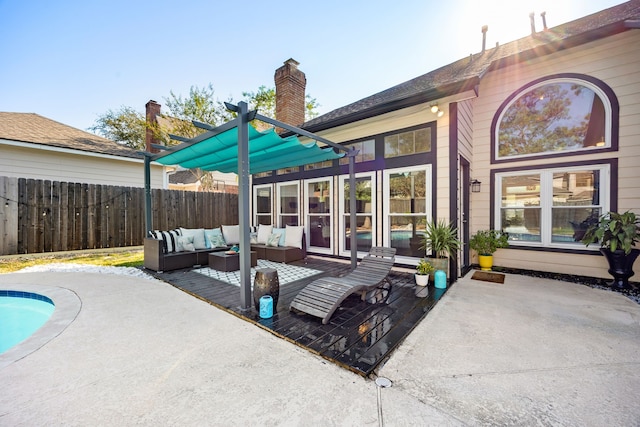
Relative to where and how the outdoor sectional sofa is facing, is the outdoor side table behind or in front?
in front

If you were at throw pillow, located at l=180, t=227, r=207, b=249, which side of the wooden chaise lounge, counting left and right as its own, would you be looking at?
right

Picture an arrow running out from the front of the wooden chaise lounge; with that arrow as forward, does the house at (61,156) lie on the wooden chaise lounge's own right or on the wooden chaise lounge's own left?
on the wooden chaise lounge's own right

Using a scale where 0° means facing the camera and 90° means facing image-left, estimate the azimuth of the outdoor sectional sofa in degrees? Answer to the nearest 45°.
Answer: approximately 0°

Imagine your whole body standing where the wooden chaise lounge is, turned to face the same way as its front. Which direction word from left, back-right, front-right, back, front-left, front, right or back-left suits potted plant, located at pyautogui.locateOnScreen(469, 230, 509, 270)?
back

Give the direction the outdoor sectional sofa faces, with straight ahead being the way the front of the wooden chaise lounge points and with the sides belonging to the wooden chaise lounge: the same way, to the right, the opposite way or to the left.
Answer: to the left

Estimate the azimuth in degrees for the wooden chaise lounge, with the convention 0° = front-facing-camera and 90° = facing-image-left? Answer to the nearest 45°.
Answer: approximately 45°

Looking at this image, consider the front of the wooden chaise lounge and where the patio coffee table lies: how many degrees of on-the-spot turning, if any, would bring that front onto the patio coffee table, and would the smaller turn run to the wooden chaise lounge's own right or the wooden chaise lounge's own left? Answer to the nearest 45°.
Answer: approximately 90° to the wooden chaise lounge's own right

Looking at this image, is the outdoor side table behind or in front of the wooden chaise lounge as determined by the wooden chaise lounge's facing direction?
in front

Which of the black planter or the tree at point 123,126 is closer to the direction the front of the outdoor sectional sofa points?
the black planter

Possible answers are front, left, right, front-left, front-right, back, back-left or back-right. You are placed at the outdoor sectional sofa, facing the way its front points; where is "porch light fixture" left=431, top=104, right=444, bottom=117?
front-left

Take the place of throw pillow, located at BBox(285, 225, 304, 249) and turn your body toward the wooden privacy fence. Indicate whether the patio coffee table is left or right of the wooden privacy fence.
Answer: left
